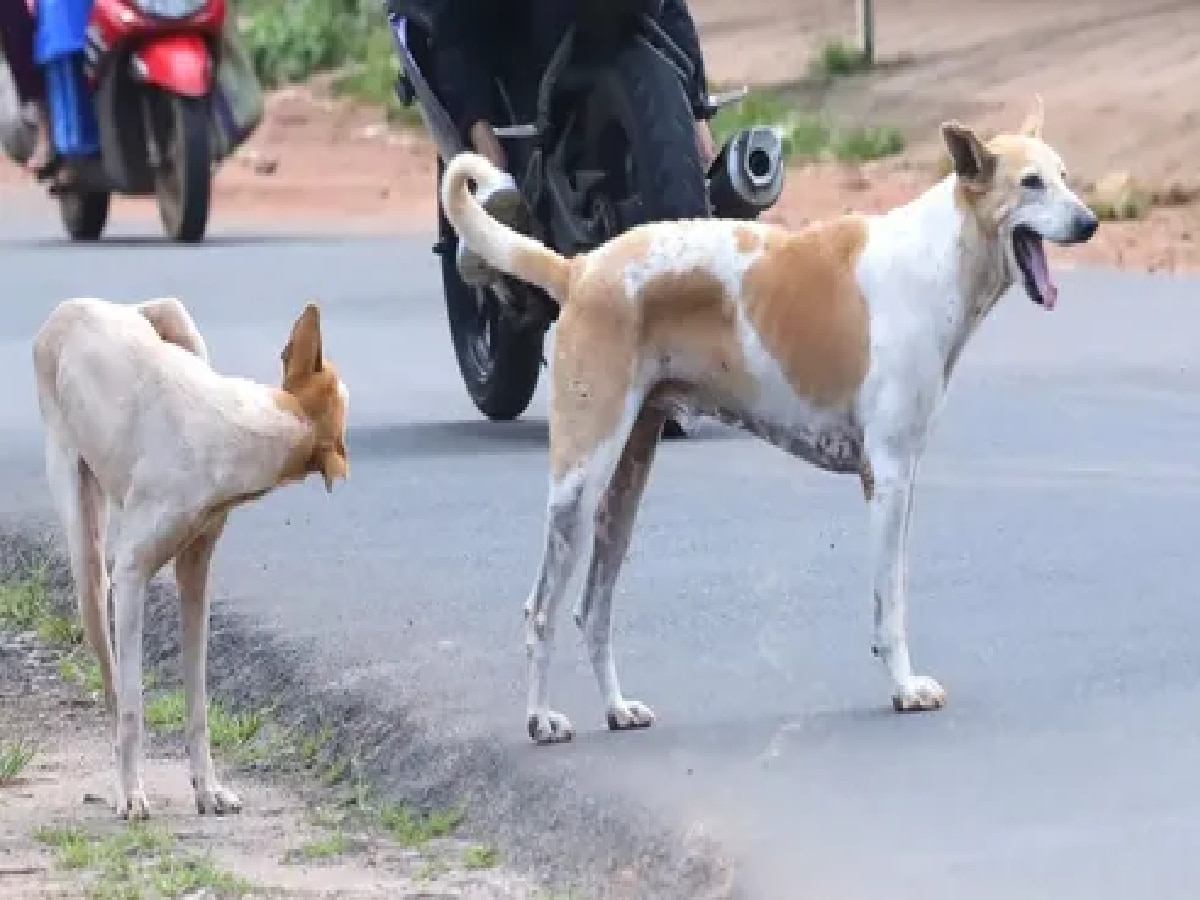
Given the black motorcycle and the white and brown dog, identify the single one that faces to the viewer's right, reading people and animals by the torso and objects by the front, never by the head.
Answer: the white and brown dog

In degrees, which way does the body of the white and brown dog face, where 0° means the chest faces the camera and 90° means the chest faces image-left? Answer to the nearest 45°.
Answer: approximately 270°

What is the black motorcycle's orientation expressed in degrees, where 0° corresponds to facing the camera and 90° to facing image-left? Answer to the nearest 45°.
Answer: approximately 135°

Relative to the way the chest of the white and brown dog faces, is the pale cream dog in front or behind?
behind

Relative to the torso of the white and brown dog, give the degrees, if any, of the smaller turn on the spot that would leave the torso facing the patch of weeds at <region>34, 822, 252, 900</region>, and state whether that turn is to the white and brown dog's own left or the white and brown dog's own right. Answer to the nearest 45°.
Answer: approximately 135° to the white and brown dog's own right

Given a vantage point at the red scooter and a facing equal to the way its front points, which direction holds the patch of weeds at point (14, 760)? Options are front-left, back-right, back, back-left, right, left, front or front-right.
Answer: front-right
